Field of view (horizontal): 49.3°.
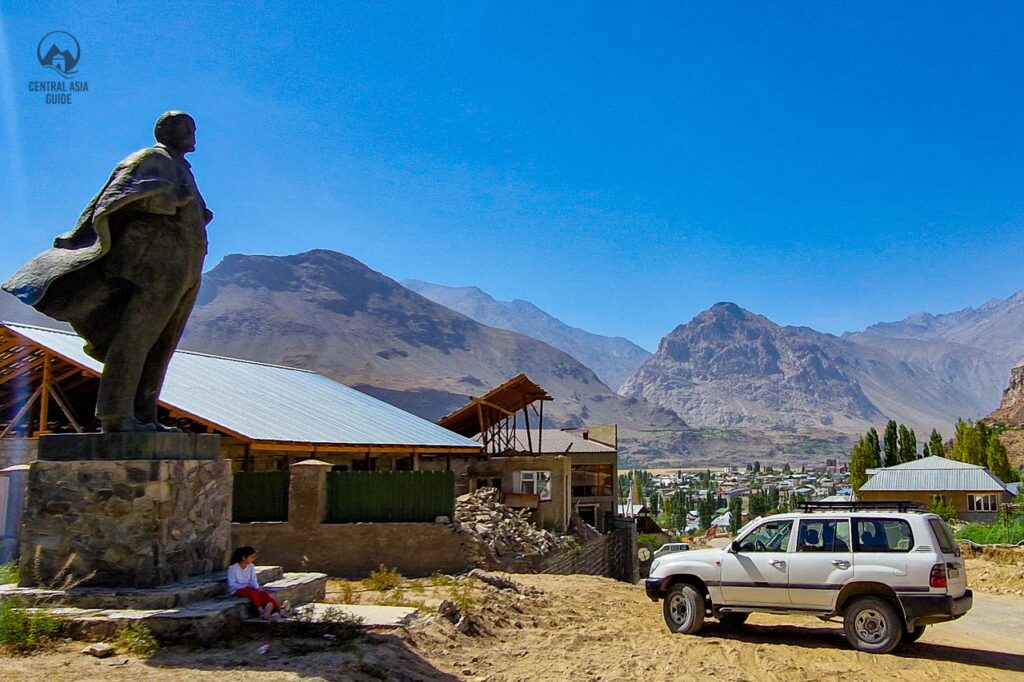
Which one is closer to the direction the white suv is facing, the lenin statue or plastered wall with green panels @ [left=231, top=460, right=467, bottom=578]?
the plastered wall with green panels

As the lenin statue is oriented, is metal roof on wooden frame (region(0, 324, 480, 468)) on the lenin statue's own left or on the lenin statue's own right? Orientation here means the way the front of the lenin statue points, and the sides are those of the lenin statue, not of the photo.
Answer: on the lenin statue's own left

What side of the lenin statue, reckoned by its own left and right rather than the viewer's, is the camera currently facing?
right

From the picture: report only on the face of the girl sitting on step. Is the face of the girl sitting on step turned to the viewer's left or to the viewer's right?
to the viewer's right

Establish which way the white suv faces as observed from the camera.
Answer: facing away from the viewer and to the left of the viewer
